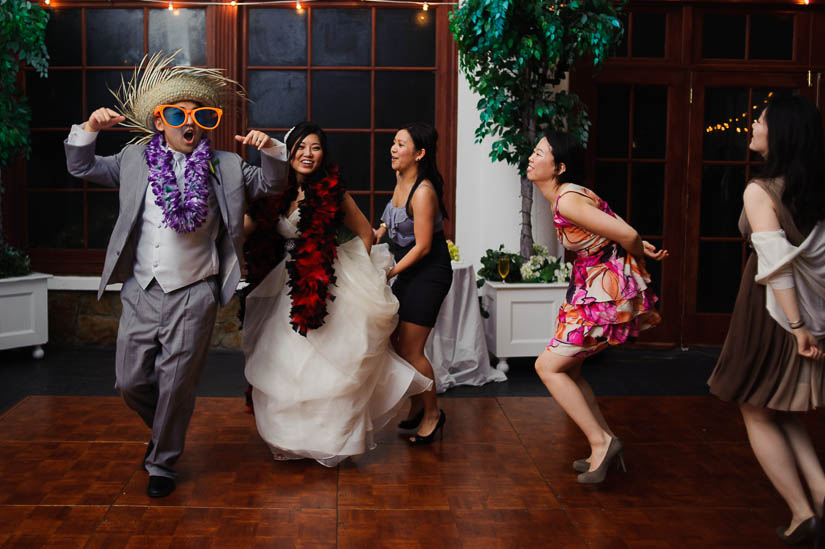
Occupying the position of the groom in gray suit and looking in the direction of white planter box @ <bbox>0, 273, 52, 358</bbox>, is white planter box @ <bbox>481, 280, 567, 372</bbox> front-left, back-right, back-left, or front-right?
front-right

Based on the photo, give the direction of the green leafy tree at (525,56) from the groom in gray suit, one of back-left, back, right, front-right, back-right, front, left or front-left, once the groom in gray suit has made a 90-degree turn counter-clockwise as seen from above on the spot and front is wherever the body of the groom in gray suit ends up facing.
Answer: front-left

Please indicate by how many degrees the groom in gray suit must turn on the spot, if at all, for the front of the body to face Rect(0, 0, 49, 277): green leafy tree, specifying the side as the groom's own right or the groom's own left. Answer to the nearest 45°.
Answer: approximately 180°

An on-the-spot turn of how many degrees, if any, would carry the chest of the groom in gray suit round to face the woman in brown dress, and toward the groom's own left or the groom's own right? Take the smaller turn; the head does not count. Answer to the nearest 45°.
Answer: approximately 45° to the groom's own left

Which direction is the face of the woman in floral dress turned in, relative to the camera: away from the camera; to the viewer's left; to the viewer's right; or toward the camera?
to the viewer's left

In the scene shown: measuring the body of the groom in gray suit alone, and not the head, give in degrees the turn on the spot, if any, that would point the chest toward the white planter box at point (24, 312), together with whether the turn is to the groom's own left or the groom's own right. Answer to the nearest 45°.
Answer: approximately 180°

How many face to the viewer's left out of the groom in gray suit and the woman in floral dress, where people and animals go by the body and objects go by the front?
1

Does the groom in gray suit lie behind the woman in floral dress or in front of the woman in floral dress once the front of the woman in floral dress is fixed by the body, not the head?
in front

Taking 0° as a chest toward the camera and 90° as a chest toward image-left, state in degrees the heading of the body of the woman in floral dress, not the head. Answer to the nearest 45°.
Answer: approximately 90°

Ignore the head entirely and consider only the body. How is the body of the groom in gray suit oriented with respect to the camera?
toward the camera

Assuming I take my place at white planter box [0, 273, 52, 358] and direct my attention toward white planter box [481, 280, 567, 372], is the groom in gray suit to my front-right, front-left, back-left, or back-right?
front-right

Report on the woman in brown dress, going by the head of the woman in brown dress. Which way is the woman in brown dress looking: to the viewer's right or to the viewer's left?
to the viewer's left
